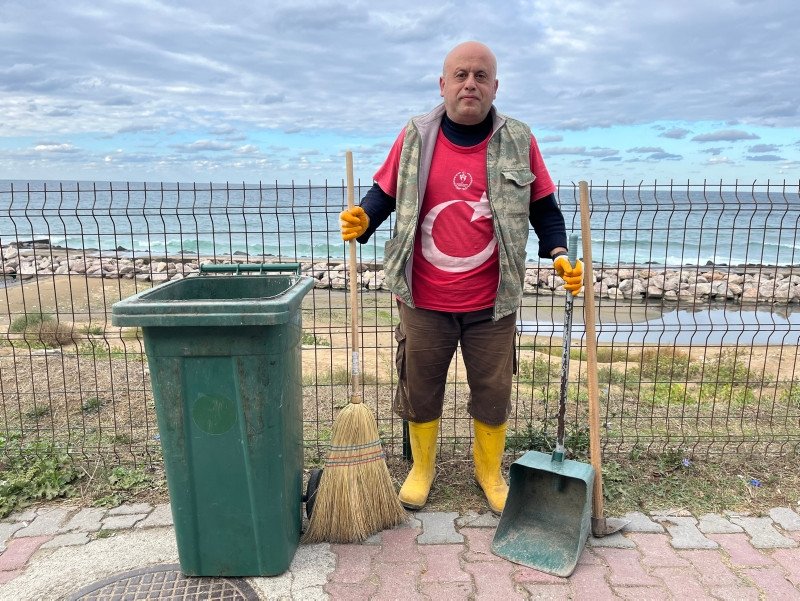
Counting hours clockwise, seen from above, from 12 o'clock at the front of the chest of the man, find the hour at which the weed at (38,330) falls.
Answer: The weed is roughly at 4 o'clock from the man.

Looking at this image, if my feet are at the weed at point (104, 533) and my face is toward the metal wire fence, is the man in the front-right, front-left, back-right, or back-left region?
front-right

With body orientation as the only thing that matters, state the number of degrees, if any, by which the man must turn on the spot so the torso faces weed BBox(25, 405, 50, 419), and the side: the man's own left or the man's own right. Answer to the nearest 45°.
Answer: approximately 90° to the man's own right

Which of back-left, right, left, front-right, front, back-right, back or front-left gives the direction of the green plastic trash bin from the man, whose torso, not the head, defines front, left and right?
front-right

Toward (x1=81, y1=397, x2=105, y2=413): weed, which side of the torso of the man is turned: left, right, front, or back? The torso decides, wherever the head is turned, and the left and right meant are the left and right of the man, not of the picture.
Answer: right

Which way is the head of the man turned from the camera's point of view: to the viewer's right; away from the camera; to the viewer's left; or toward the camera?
toward the camera

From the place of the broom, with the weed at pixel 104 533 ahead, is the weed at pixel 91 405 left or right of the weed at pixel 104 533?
right

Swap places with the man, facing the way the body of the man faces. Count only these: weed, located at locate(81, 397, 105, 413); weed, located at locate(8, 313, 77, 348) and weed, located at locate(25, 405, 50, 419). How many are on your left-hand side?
0

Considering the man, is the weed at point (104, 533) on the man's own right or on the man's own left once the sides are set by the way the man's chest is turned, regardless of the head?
on the man's own right

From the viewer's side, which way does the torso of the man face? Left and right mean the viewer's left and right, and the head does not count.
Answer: facing the viewer
